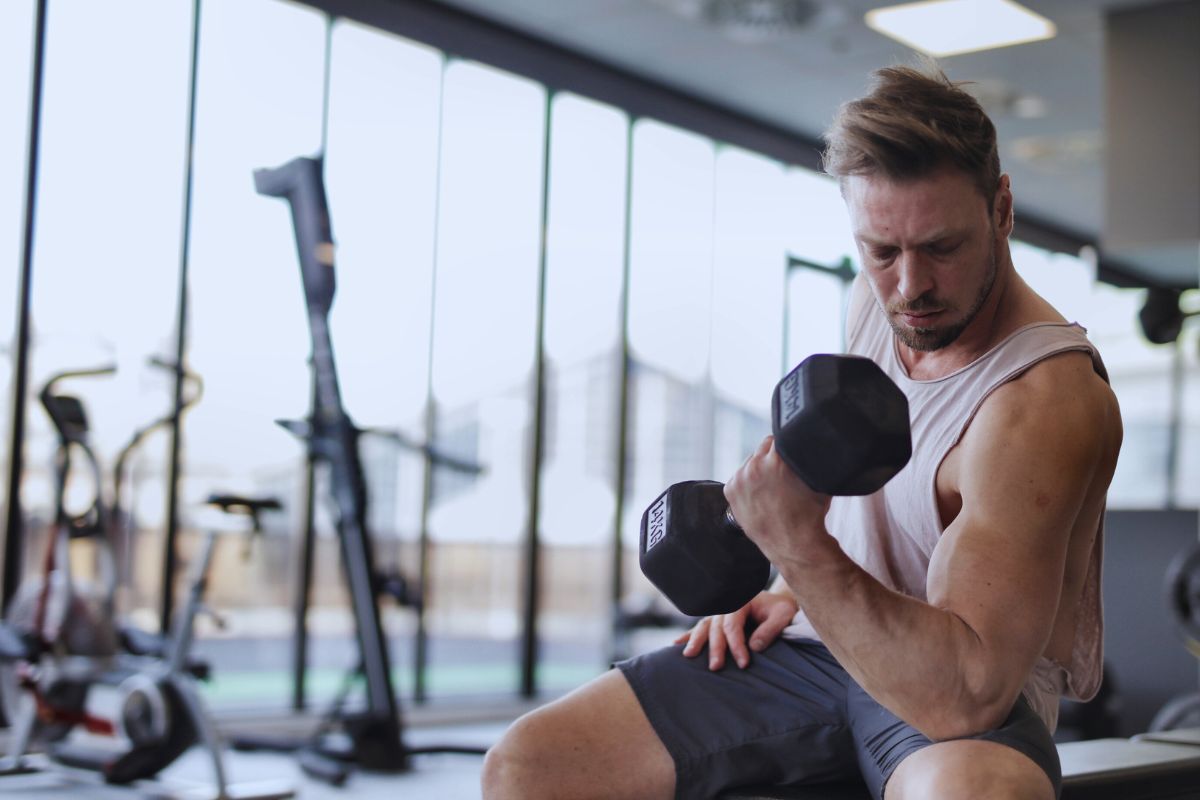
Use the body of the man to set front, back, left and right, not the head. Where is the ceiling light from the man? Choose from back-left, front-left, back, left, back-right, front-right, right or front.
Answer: back-right

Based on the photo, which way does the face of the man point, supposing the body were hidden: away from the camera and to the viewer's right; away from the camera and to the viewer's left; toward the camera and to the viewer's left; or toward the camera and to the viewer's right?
toward the camera and to the viewer's left

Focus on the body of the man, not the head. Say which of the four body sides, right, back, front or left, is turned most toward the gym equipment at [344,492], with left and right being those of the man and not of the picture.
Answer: right

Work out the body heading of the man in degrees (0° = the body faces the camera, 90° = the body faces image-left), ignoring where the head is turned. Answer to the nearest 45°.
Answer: approximately 45°

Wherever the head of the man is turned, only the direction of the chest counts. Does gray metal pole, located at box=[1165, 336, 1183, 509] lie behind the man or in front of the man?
behind

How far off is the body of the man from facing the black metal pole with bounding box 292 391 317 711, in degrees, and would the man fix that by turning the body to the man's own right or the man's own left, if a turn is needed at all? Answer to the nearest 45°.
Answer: approximately 90° to the man's own right
